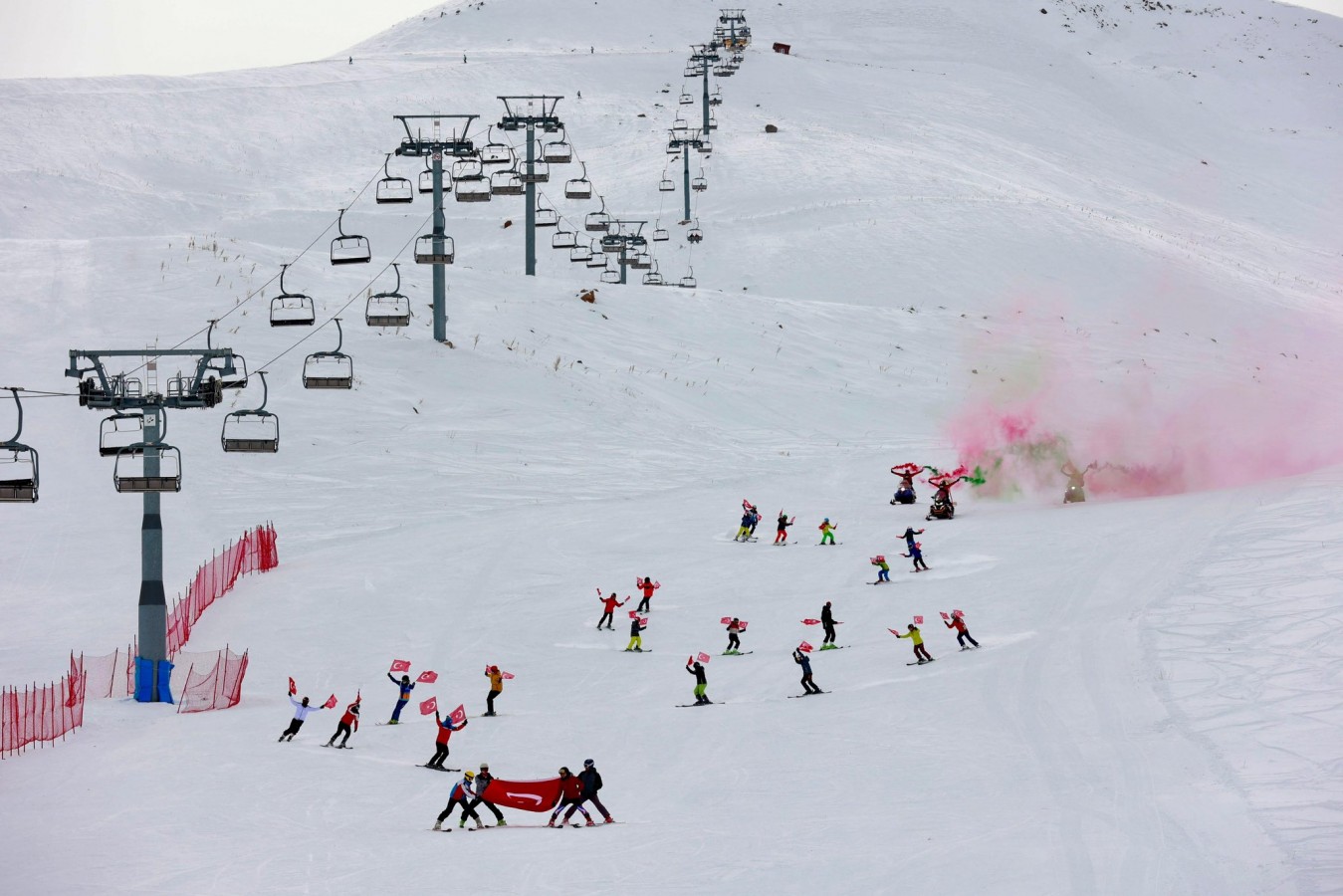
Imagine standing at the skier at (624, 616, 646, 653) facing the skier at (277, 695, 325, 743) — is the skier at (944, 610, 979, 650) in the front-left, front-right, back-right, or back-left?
back-left

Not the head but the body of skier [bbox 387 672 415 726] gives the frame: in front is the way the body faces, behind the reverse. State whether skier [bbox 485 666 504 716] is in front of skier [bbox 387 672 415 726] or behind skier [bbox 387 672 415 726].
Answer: behind

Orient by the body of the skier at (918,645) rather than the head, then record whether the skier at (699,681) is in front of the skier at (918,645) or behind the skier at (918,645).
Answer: in front

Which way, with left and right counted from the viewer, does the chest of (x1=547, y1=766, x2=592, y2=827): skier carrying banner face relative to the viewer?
facing the viewer and to the left of the viewer

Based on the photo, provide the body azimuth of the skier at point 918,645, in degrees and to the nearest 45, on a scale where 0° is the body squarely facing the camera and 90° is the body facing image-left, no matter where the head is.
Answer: approximately 45°

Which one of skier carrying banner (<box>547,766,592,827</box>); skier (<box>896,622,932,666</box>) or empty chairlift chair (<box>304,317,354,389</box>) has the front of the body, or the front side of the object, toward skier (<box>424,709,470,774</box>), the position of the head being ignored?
skier (<box>896,622,932,666</box>)

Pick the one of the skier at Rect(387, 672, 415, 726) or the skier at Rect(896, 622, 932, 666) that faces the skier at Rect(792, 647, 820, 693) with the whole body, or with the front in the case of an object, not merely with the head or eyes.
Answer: the skier at Rect(896, 622, 932, 666)

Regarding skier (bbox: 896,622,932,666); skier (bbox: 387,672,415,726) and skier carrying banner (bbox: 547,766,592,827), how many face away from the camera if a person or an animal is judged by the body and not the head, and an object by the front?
0
